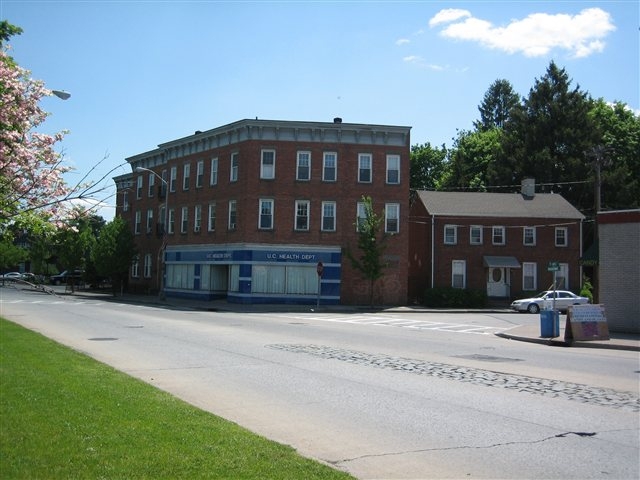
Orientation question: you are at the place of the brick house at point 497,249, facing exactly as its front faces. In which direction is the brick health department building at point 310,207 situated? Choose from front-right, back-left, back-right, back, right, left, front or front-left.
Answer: front-right

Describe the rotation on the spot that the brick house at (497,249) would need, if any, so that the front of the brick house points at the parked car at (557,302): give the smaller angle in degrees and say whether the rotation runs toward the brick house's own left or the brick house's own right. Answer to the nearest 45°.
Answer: approximately 45° to the brick house's own left

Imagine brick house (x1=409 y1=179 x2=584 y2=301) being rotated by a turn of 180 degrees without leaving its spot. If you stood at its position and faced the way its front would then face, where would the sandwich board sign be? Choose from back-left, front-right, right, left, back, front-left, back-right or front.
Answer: back

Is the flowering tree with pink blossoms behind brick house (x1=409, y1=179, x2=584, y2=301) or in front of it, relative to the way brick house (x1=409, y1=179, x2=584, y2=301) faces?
in front

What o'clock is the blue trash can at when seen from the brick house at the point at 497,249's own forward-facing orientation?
The blue trash can is roughly at 12 o'clock from the brick house.

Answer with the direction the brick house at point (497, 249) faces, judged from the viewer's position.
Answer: facing the viewer

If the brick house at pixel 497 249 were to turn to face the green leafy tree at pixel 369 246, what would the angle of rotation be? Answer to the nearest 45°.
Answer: approximately 45° to its right

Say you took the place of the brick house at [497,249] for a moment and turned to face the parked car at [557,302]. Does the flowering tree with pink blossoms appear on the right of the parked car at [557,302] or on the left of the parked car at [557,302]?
right
